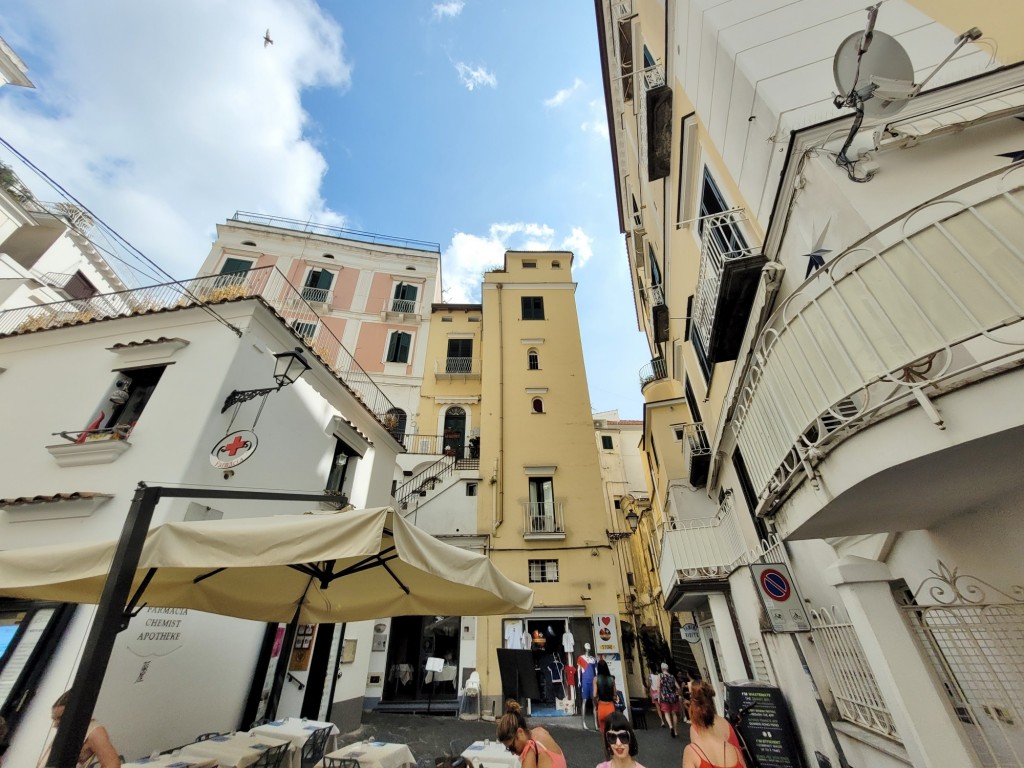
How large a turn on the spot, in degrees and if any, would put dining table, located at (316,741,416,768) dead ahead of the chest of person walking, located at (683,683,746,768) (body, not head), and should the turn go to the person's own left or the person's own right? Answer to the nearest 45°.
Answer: approximately 90° to the person's own left

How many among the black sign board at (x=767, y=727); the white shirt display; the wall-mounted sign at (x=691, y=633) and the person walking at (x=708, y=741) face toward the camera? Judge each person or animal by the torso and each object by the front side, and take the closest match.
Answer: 3

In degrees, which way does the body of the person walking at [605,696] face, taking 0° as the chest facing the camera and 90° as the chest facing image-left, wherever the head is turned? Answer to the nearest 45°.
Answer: approximately 180°

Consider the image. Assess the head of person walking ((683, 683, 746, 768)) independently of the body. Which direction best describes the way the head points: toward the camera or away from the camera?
away from the camera

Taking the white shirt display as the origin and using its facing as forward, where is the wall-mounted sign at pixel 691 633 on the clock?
The wall-mounted sign is roughly at 9 o'clock from the white shirt display.

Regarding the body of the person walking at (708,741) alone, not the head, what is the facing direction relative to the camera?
away from the camera

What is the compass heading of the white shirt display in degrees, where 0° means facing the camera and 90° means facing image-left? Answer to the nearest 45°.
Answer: approximately 0°

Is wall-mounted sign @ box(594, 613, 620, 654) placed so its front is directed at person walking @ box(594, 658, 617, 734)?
yes

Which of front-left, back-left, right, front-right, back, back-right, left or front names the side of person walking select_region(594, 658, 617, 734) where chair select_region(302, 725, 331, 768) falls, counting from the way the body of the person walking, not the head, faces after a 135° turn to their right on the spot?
right

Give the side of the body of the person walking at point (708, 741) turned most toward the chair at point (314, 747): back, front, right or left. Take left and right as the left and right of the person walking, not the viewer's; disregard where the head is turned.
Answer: left

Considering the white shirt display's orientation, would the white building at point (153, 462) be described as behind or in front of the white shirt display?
in front
